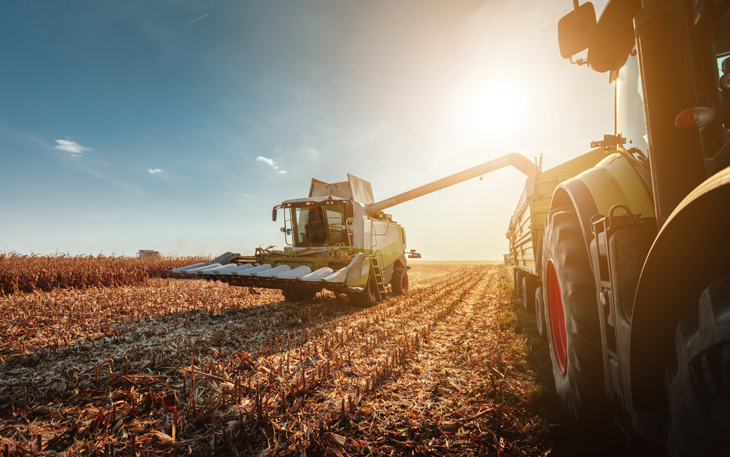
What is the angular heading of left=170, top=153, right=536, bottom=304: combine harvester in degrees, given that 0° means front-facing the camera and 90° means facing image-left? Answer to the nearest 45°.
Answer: approximately 45°
